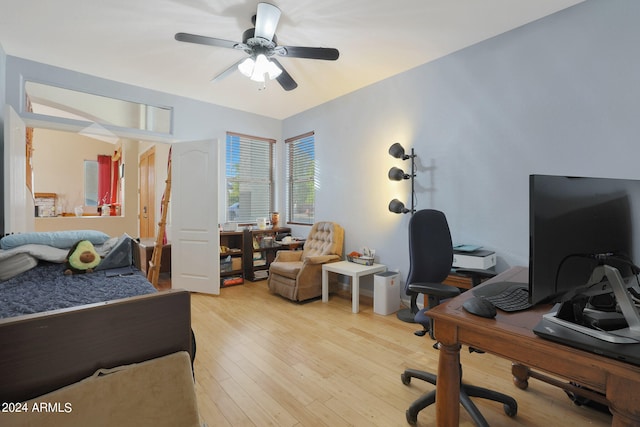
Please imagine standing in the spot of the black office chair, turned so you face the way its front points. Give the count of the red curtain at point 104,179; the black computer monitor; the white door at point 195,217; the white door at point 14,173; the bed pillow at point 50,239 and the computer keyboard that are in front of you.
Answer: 2

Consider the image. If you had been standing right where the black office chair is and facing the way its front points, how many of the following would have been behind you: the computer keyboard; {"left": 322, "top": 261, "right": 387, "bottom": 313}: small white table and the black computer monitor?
1

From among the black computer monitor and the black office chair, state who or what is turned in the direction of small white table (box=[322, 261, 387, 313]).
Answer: the black computer monitor

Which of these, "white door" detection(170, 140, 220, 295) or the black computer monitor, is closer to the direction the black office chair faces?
the black computer monitor

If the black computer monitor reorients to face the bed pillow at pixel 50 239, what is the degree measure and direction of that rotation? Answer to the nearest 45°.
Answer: approximately 45° to its left

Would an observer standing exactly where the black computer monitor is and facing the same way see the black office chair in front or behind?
in front

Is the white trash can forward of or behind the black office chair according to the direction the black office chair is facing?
behind

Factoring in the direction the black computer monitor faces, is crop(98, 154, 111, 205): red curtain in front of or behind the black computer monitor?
in front

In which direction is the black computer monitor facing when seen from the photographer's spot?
facing away from the viewer and to the left of the viewer

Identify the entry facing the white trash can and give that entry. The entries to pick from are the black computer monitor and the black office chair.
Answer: the black computer monitor

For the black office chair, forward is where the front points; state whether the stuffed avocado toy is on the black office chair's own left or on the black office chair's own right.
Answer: on the black office chair's own right

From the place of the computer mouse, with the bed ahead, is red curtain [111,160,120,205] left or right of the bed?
right

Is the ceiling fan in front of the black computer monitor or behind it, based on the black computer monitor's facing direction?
in front

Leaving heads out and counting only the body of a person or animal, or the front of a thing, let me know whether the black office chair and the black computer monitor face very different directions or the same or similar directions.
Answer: very different directions

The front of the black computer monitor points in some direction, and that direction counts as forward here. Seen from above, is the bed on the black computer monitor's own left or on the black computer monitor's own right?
on the black computer monitor's own left
